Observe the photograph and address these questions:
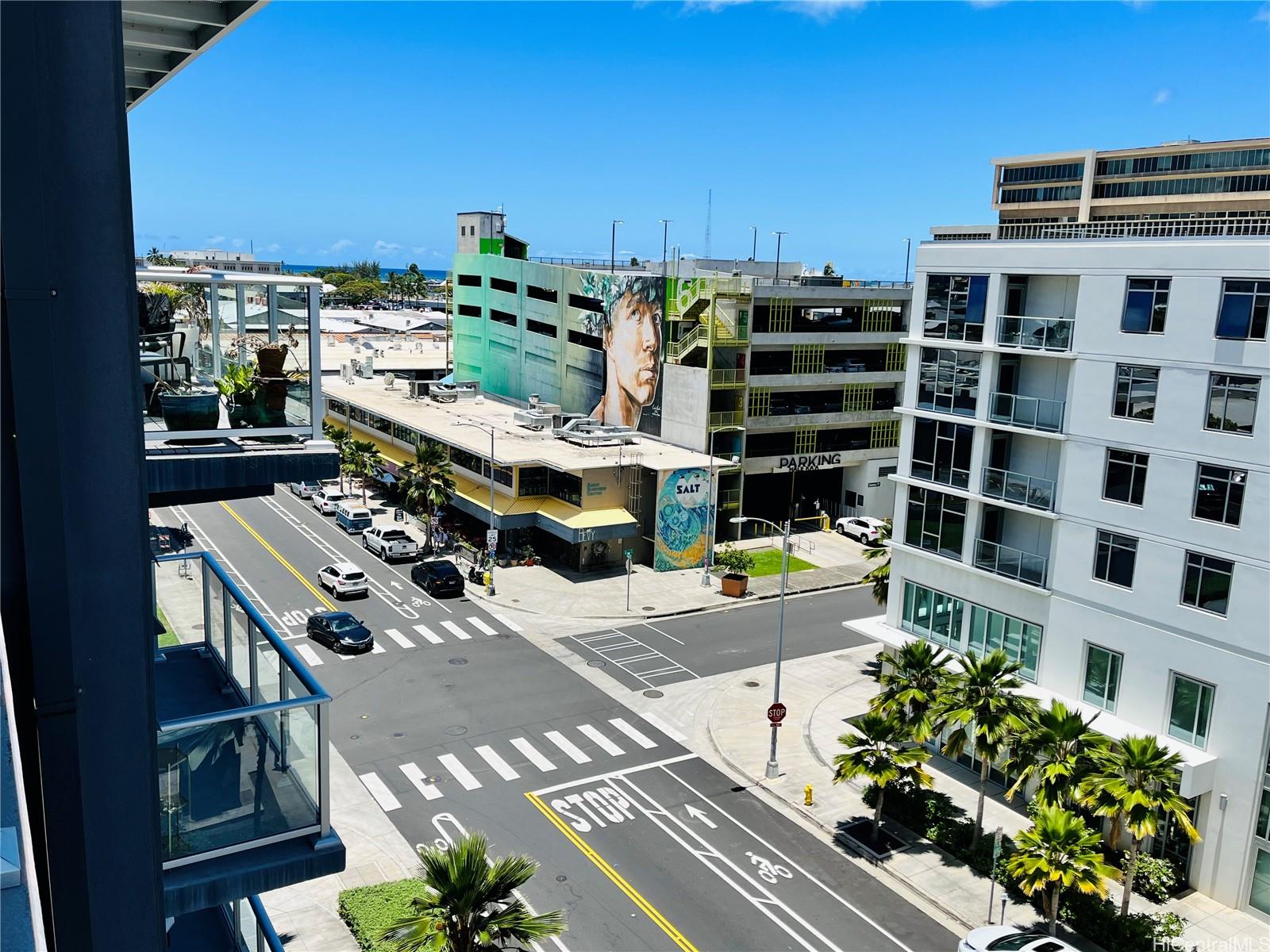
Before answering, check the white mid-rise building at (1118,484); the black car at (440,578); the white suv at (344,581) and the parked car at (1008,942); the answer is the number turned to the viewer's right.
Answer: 0

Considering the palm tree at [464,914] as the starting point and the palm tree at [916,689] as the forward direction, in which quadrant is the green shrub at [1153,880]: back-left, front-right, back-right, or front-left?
front-right

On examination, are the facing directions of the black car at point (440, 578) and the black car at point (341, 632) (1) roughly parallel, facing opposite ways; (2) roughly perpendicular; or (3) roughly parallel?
roughly parallel, facing opposite ways

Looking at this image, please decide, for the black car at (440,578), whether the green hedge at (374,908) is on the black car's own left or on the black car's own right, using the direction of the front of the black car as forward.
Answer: on the black car's own left

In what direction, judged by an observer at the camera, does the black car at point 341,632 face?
facing the viewer and to the right of the viewer

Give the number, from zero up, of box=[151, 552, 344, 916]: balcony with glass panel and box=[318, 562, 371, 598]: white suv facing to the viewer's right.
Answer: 1

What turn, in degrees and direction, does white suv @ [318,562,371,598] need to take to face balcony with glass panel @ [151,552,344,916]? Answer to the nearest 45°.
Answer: approximately 135° to its left

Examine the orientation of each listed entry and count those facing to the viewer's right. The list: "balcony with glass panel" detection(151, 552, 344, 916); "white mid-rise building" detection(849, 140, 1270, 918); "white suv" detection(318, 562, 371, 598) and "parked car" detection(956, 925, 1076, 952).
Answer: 1

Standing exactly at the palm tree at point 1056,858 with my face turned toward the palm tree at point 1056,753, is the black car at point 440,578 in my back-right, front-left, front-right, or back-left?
front-left

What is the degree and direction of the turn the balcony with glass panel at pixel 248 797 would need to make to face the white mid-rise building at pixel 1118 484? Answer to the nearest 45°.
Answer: approximately 45° to its left

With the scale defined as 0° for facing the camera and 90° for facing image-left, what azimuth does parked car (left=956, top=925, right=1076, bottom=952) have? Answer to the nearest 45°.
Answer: approximately 135°

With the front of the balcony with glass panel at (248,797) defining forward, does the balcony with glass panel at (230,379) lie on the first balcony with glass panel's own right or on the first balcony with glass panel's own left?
on the first balcony with glass panel's own left

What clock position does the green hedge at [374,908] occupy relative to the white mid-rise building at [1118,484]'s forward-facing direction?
The green hedge is roughly at 12 o'clock from the white mid-rise building.

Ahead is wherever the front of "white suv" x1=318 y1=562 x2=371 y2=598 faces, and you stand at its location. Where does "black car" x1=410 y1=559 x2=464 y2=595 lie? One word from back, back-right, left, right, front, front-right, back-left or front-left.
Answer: back-right

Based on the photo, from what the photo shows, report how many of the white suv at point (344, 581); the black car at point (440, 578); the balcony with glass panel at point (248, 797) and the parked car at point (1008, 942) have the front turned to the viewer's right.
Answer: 1

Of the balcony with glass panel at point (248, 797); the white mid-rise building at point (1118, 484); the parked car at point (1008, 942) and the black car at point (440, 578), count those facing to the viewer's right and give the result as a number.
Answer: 1

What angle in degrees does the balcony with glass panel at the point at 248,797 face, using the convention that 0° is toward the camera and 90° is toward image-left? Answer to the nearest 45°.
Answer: approximately 270°

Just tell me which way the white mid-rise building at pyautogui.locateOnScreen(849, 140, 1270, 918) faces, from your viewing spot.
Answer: facing the viewer and to the left of the viewer
